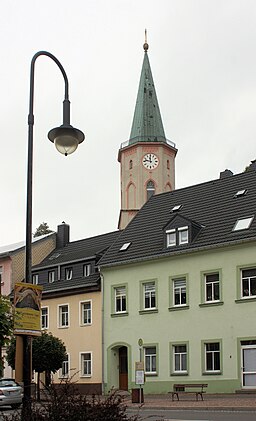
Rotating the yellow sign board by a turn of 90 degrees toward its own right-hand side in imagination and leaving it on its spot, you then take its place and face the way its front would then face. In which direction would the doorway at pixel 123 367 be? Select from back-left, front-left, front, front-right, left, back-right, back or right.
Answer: right

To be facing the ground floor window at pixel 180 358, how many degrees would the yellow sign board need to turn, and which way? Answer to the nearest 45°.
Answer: approximately 180°

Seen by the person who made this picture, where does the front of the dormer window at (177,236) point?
facing the viewer and to the left of the viewer

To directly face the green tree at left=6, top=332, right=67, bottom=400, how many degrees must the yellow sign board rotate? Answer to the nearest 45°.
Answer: approximately 180°

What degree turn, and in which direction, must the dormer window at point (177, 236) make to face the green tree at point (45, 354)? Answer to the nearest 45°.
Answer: approximately 45° to its right

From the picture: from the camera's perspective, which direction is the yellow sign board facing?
toward the camera

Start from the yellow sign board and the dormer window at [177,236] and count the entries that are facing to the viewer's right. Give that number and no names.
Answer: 0

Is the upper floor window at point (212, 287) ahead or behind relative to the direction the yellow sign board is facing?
behind
